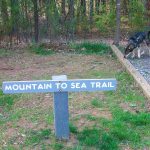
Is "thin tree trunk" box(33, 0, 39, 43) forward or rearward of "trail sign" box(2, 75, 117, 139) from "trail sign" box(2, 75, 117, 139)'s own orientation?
rearward

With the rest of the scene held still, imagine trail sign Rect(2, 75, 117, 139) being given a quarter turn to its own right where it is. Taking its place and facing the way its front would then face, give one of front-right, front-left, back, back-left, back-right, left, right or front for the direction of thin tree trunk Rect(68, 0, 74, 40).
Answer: right

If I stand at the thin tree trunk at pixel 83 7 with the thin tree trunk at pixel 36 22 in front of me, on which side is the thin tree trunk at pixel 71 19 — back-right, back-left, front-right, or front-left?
front-left

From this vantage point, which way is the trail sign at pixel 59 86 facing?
toward the camera

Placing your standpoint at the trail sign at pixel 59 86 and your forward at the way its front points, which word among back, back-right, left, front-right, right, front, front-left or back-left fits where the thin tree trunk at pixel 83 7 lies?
back

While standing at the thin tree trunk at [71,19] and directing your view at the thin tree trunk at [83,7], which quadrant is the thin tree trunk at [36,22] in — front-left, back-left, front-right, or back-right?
back-left
